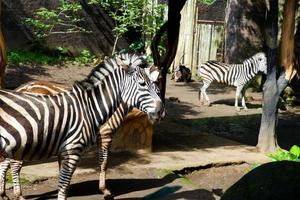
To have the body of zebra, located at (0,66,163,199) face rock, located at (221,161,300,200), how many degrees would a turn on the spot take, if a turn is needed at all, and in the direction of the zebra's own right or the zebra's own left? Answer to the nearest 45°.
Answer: approximately 45° to the zebra's own right

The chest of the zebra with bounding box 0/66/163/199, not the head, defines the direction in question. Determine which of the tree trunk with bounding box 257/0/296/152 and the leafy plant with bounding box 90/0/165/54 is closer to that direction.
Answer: the tree trunk

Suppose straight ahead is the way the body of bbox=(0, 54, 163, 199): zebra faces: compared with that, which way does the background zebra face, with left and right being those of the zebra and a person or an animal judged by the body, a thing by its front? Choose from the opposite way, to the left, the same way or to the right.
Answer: the same way

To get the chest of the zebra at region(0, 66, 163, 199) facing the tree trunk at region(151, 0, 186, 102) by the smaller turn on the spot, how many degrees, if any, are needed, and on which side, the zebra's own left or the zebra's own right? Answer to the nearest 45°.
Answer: approximately 45° to the zebra's own left

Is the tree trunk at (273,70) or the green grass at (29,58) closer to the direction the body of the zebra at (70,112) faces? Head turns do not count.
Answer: the tree trunk

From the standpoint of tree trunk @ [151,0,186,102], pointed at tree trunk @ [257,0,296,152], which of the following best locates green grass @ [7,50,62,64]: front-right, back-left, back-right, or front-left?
back-right

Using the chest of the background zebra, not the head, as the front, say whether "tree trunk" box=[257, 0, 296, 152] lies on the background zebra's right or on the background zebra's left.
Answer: on the background zebra's right

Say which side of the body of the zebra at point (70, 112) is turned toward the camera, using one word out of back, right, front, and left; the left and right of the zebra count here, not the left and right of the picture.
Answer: right

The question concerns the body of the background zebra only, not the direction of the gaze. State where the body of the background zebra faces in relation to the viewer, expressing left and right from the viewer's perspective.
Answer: facing to the right of the viewer

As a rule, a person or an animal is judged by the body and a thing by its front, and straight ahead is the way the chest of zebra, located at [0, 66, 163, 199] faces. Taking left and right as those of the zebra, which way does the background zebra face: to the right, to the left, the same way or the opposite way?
the same way
